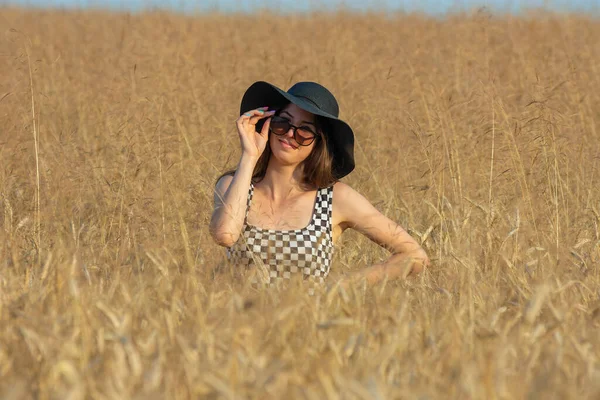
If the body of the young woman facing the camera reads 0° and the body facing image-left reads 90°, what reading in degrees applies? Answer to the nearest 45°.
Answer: approximately 0°
